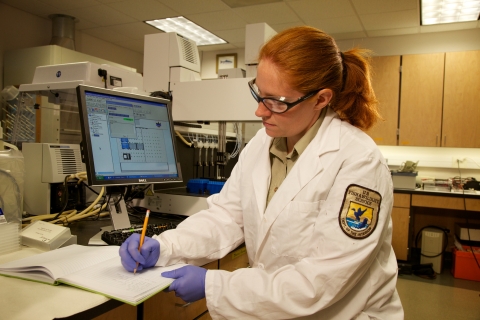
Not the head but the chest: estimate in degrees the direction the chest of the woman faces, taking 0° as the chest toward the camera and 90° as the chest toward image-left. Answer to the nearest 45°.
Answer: approximately 45°

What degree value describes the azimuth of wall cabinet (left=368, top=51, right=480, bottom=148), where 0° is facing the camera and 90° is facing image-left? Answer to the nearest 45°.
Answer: approximately 0°

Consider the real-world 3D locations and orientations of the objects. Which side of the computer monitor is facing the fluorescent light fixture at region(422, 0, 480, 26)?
left

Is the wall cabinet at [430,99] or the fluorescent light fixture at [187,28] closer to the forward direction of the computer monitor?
the wall cabinet

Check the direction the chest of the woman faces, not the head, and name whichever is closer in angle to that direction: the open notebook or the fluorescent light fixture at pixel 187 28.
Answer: the open notebook

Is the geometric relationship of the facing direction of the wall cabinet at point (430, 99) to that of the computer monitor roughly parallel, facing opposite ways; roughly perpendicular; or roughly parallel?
roughly perpendicular

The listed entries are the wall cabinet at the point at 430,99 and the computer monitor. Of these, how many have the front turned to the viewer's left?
0

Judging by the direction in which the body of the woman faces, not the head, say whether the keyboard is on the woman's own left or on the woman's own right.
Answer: on the woman's own right

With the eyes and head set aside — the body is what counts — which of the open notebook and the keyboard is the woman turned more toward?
the open notebook
